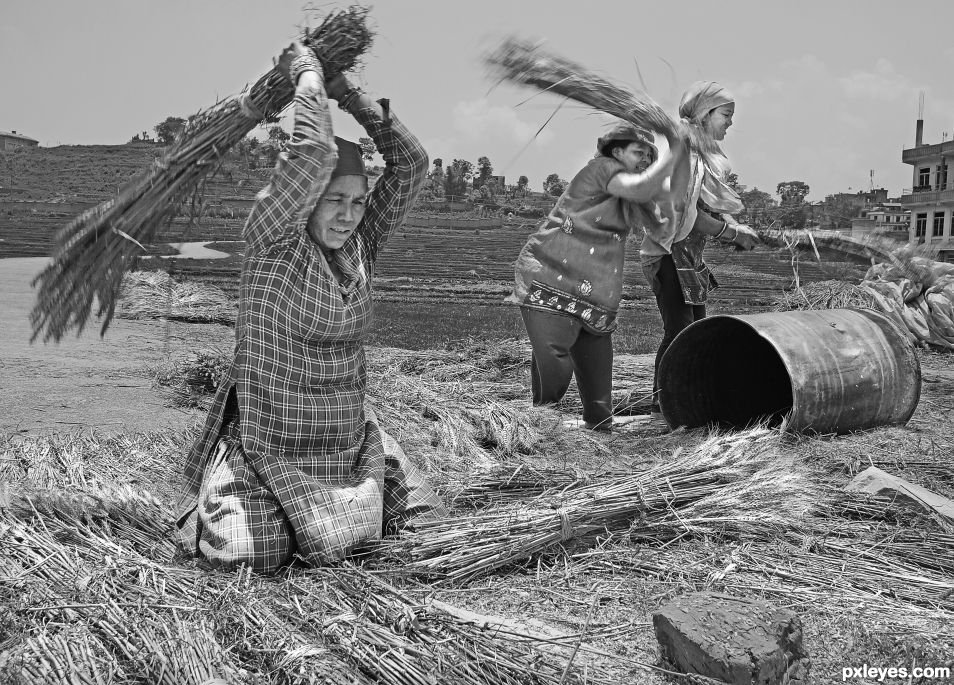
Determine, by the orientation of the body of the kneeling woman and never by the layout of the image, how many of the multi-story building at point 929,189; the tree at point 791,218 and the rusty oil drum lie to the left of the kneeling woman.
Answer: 3

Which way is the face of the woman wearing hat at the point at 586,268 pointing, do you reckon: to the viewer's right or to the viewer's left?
to the viewer's right

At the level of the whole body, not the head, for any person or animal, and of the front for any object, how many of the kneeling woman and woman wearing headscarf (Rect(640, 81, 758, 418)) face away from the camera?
0

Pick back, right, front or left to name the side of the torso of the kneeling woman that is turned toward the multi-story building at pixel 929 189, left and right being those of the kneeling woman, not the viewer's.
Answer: left

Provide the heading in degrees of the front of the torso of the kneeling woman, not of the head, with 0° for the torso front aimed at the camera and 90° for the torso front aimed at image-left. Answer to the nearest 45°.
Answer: approximately 315°
